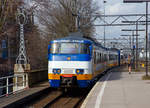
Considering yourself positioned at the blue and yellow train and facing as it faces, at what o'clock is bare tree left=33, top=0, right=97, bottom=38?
The bare tree is roughly at 6 o'clock from the blue and yellow train.

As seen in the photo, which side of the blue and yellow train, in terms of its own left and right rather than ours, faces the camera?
front
